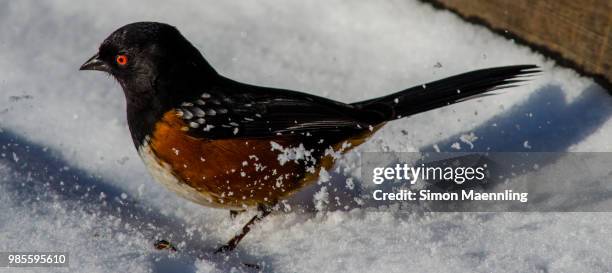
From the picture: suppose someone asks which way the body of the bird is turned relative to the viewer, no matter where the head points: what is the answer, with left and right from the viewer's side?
facing to the left of the viewer
